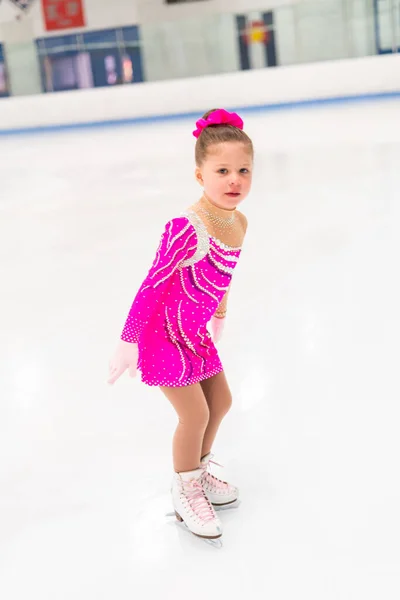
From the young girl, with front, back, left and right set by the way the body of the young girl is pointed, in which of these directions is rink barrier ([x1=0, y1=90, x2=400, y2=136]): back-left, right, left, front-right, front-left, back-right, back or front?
back-left

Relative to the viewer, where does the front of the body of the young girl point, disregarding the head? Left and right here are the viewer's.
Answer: facing the viewer and to the right of the viewer

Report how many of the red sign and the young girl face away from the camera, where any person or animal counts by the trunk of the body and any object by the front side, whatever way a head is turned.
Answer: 0

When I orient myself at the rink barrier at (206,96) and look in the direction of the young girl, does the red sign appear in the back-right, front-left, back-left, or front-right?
back-right

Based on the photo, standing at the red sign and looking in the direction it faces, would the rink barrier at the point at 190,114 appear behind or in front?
in front

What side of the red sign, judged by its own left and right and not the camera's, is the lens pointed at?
front

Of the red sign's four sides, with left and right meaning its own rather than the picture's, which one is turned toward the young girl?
front
